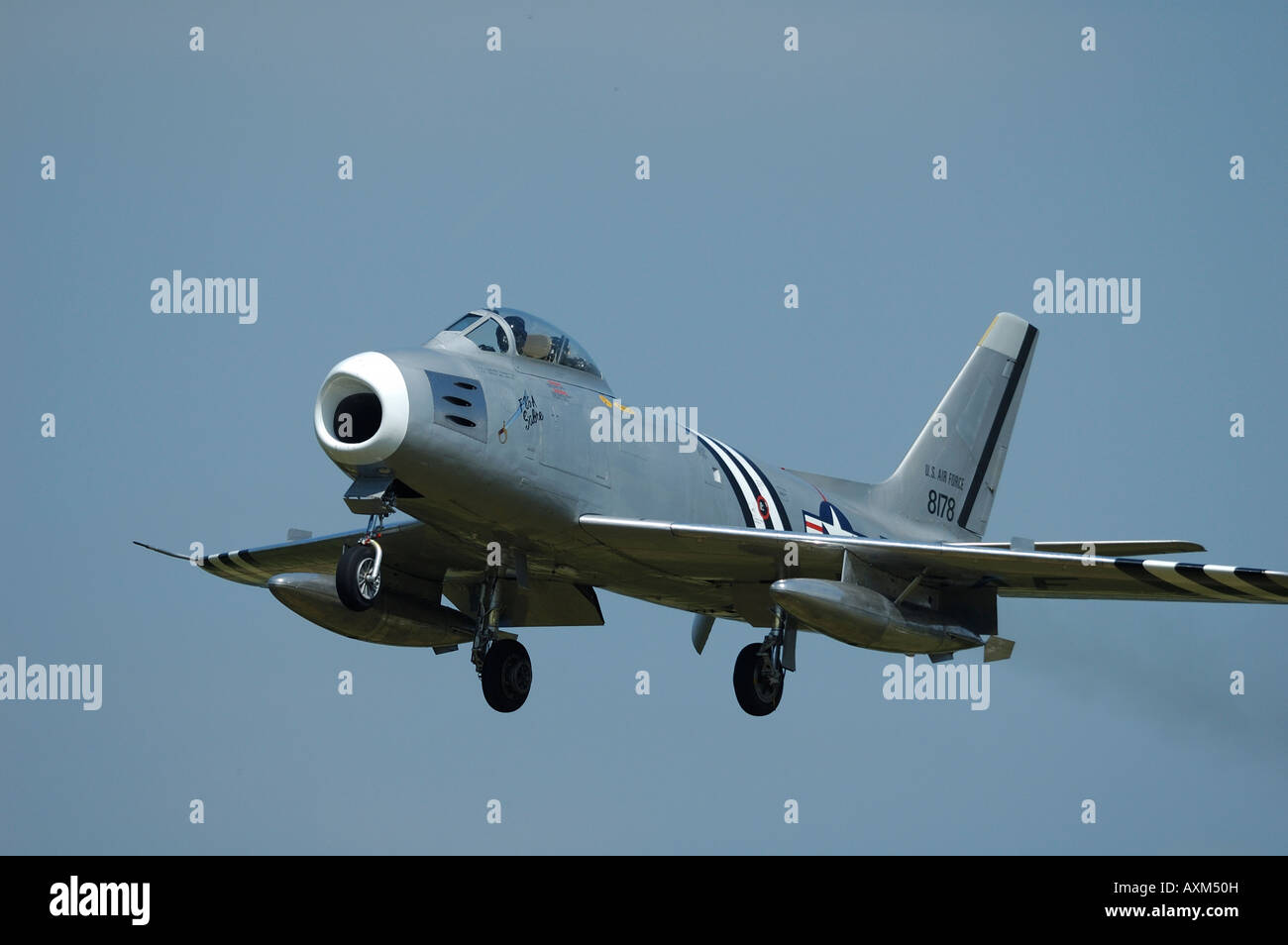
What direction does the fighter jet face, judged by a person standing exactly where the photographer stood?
facing the viewer and to the left of the viewer
